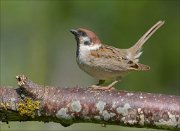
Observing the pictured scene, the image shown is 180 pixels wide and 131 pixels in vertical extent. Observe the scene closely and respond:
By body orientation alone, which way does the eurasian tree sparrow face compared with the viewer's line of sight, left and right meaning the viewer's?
facing to the left of the viewer
